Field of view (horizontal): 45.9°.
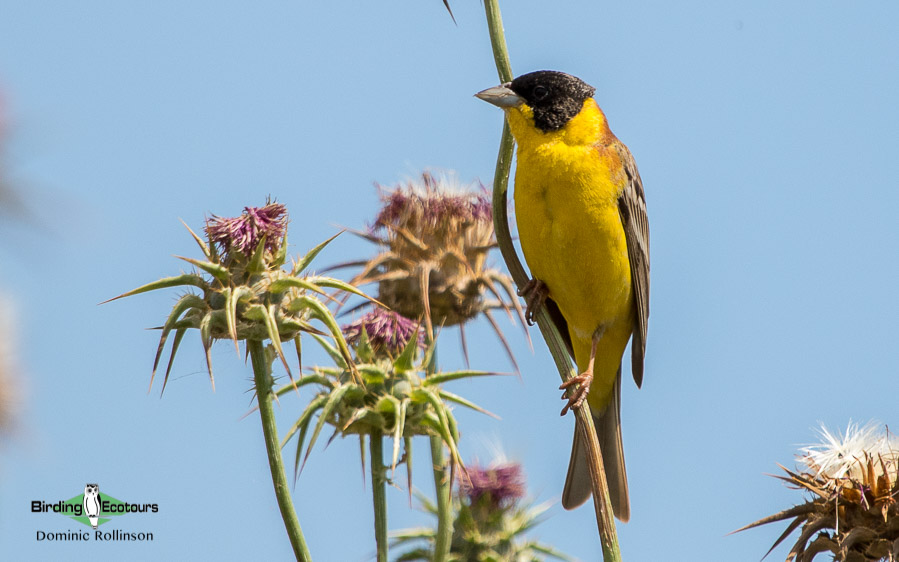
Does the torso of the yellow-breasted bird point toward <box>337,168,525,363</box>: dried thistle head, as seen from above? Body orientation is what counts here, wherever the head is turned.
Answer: no

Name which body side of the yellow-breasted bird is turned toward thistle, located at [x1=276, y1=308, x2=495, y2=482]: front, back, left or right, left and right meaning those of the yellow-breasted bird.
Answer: right

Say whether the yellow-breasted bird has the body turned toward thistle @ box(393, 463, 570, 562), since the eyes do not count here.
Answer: no

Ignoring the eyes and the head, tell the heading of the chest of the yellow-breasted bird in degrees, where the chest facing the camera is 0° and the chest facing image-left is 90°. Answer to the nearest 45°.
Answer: approximately 45°
